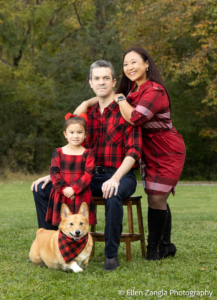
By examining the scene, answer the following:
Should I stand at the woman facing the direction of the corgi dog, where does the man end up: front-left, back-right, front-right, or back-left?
front-right

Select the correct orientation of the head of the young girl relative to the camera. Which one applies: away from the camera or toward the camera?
toward the camera

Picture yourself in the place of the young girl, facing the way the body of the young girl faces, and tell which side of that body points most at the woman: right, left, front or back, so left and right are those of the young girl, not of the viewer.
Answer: left

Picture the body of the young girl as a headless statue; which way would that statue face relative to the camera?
toward the camera

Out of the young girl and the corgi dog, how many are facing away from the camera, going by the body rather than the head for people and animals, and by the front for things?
0

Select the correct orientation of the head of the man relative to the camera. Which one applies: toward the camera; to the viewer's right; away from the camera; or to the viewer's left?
toward the camera
